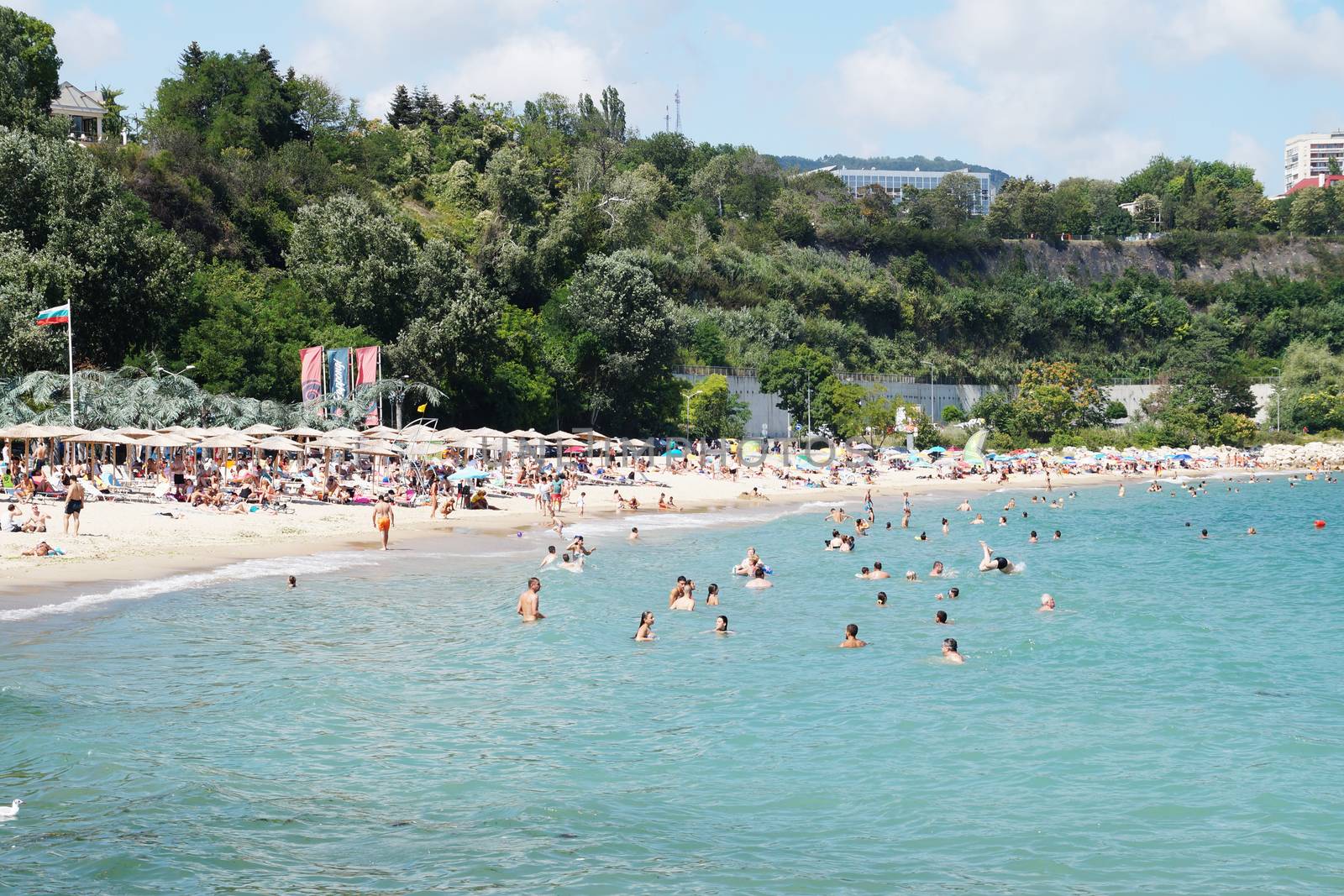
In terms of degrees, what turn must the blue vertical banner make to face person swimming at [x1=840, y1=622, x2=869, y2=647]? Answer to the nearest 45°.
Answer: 0° — it already faces them

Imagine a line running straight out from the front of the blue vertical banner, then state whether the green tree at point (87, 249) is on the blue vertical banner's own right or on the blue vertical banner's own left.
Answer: on the blue vertical banner's own right

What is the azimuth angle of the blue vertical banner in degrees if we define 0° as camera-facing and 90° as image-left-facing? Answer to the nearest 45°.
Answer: approximately 0°

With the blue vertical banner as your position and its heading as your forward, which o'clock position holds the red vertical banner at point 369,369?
The red vertical banner is roughly at 9 o'clock from the blue vertical banner.

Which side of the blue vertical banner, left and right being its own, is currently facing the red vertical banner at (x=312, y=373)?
right

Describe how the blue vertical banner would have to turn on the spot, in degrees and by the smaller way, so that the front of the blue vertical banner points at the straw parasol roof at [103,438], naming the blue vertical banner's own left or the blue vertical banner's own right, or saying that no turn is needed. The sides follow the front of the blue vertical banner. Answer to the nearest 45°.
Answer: approximately 45° to the blue vertical banner's own right
